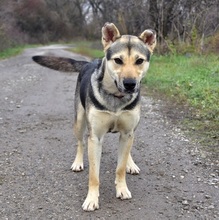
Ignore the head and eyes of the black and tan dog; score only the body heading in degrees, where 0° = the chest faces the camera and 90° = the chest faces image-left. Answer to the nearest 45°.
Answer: approximately 0°
